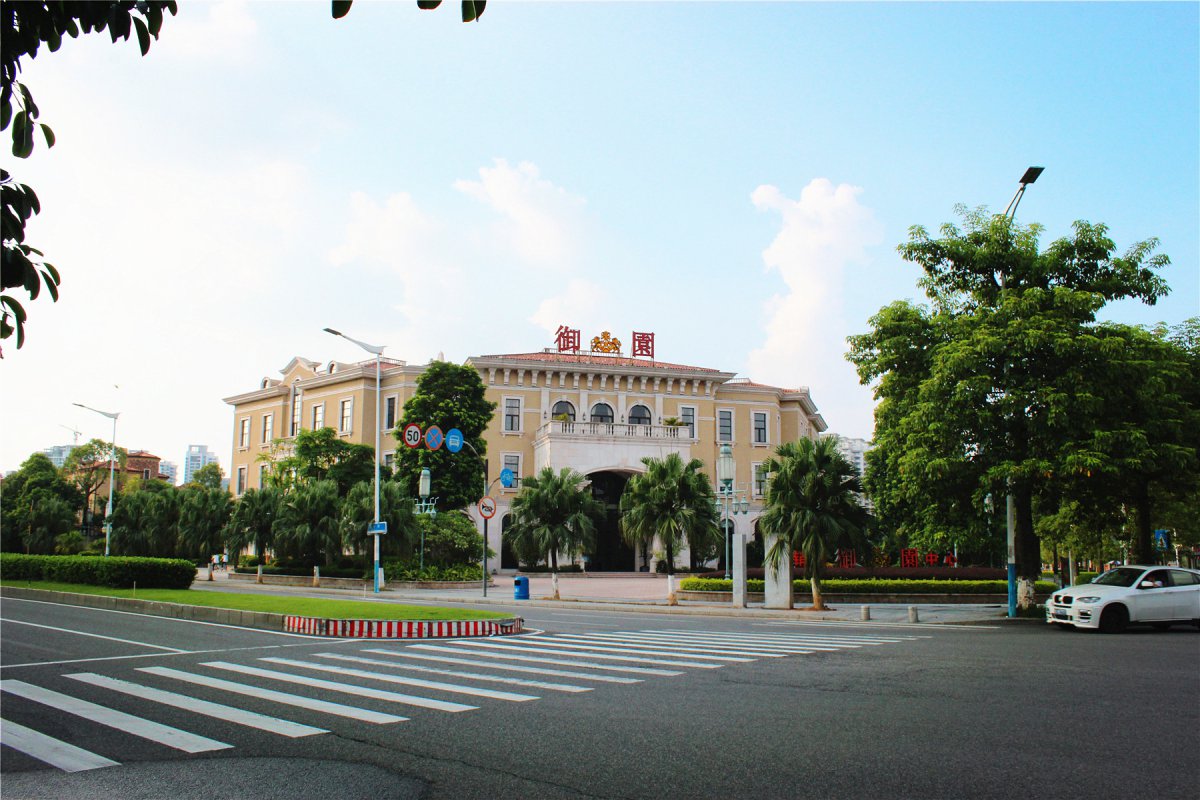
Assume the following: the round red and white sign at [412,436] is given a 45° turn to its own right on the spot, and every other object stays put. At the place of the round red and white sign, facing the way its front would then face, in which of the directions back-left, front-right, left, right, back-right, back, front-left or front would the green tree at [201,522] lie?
right

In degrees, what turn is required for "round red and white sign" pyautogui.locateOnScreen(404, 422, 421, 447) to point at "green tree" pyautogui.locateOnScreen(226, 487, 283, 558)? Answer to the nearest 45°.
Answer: approximately 135° to its right

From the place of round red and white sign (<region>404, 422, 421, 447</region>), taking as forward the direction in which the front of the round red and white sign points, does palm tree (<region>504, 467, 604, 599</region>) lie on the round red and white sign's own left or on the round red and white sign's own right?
on the round red and white sign's own left

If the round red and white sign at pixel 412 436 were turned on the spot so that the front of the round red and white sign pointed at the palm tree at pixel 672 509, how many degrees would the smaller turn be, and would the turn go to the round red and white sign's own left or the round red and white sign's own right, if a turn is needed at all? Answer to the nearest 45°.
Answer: approximately 45° to the round red and white sign's own left

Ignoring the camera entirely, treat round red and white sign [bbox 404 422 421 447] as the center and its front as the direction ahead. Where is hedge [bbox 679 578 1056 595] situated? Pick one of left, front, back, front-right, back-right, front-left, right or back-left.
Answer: front-left

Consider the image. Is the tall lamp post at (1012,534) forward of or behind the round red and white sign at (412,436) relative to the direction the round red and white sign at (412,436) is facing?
forward

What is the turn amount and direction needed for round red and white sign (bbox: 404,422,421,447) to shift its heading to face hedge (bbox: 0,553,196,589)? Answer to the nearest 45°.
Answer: approximately 45° to its right

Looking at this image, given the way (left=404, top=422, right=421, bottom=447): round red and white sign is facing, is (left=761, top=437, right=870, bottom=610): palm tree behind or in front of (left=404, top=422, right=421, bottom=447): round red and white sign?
in front

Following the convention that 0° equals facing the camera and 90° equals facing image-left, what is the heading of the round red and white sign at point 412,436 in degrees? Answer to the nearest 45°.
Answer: approximately 0°

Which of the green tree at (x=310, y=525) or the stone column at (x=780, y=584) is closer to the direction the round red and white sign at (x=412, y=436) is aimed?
the stone column

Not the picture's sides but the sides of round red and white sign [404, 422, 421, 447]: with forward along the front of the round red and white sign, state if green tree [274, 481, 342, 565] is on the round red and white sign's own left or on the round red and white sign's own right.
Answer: on the round red and white sign's own right
